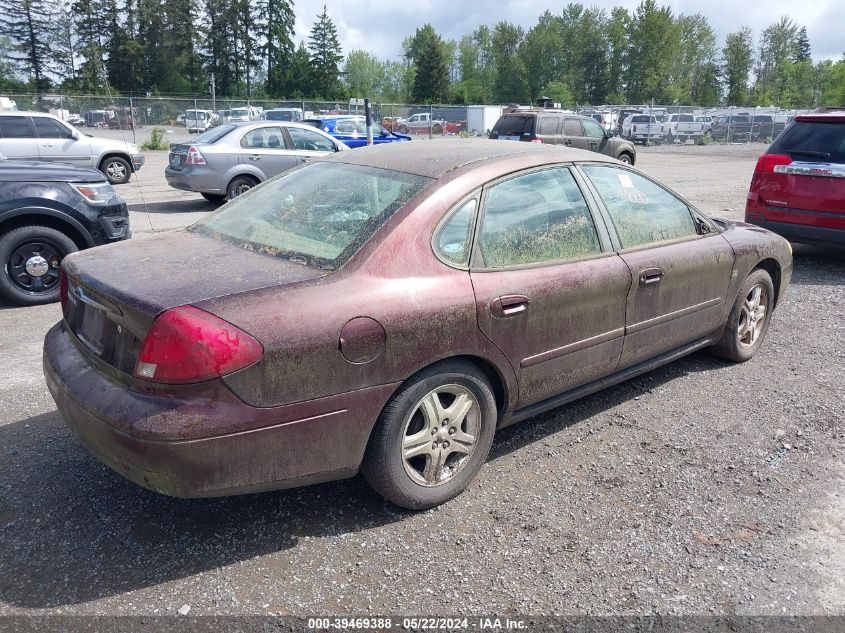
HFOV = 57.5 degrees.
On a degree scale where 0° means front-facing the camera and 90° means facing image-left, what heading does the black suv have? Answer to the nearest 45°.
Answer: approximately 270°

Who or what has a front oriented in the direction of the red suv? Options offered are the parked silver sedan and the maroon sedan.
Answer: the maroon sedan

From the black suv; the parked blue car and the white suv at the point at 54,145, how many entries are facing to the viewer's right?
3

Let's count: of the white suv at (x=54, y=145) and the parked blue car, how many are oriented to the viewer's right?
2

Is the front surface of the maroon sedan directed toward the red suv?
yes

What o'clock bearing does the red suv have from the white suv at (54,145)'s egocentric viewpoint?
The red suv is roughly at 2 o'clock from the white suv.

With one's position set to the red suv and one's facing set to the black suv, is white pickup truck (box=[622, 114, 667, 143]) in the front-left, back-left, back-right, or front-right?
back-right

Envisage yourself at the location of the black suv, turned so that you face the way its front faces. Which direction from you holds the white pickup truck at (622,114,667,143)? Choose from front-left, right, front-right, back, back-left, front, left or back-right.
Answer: front-left

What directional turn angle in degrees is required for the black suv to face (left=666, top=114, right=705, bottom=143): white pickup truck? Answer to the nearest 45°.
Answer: approximately 45° to its left

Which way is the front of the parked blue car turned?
to the viewer's right

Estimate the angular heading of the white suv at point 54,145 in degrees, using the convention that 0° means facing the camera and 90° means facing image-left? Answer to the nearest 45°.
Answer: approximately 270°

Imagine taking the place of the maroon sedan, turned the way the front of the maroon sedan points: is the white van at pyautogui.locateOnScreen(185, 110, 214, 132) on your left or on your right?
on your left

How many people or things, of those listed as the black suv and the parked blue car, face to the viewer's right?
2

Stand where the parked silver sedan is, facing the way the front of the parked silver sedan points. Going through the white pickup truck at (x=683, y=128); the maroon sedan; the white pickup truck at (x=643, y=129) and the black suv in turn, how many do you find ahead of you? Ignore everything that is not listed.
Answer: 2

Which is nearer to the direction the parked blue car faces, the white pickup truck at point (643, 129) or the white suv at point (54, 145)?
the white pickup truck

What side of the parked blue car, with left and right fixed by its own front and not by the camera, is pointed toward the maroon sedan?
right

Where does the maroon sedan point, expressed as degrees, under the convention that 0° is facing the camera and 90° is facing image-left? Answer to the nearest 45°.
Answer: approximately 225°
